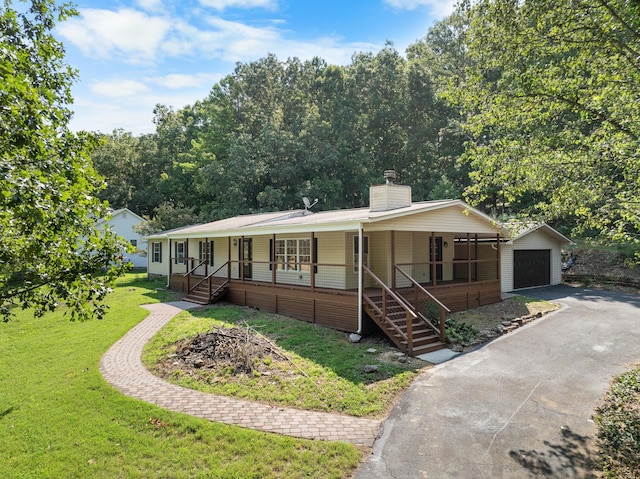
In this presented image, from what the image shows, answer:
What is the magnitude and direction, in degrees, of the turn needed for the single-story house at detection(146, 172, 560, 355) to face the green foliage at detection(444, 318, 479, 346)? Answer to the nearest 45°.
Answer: approximately 90° to its left

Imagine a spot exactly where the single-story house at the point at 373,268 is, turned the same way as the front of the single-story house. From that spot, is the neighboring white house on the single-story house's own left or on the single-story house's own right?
on the single-story house's own right

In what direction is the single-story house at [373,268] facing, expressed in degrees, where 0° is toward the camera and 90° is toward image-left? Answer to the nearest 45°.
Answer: approximately 45°

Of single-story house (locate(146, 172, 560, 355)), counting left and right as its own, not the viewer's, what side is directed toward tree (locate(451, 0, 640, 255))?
left

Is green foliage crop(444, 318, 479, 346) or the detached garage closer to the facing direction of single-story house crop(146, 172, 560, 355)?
the green foliage
